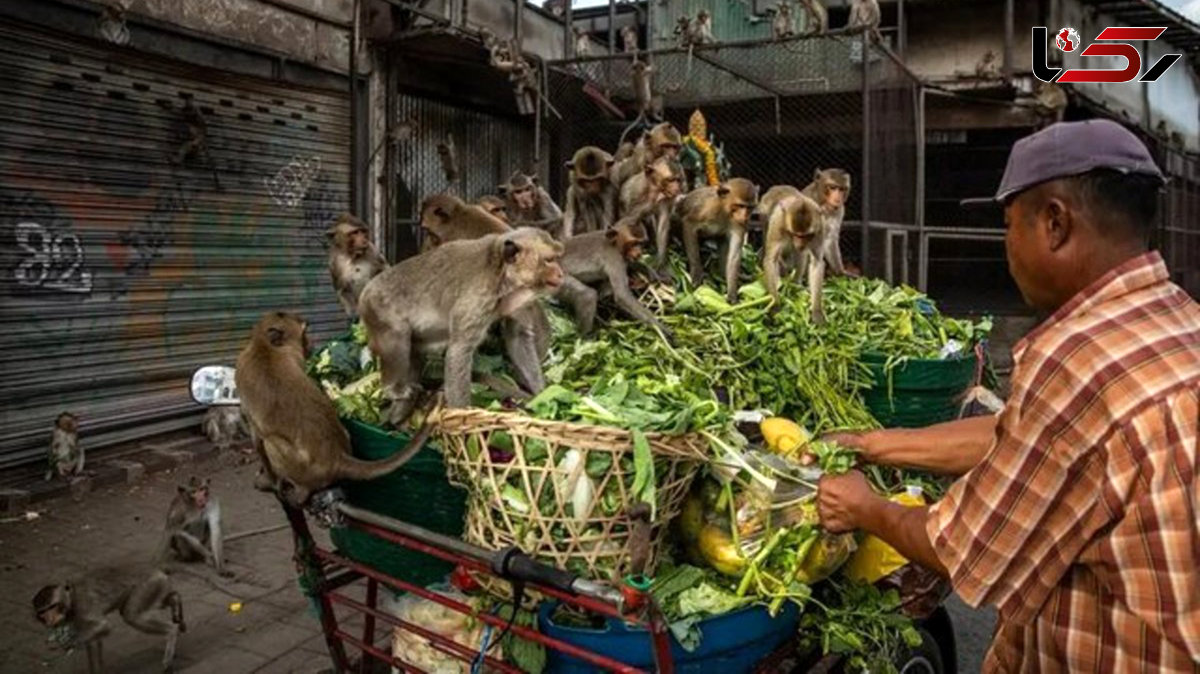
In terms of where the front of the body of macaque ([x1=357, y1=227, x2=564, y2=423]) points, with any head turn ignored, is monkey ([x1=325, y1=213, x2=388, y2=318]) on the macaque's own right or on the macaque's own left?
on the macaque's own left

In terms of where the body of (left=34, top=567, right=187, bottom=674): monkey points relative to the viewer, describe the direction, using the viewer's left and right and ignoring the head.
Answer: facing to the left of the viewer

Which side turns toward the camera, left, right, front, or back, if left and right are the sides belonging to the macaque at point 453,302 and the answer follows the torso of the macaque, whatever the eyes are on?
right

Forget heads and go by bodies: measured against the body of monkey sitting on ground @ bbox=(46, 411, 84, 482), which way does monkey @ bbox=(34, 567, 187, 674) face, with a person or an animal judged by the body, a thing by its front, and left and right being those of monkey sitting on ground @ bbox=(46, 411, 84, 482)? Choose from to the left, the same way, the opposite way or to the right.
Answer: to the right

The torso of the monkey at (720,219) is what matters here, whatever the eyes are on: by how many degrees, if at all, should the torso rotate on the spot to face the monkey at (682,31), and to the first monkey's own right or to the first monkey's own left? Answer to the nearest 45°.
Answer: approximately 135° to the first monkey's own left

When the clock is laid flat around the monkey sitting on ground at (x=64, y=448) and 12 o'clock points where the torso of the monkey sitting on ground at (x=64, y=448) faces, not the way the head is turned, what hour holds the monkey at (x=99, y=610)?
the monkey at (x=99, y=610) is roughly at 12 o'clock from the monkey sitting on ground at (x=64, y=448).

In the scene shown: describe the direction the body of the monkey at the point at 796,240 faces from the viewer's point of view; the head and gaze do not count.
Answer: toward the camera

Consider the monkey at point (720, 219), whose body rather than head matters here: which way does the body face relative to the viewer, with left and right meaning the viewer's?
facing the viewer and to the right of the viewer

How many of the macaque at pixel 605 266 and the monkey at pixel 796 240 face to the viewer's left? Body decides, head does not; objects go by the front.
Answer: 0

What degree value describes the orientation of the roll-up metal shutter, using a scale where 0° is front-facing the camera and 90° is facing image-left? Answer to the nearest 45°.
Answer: approximately 315°

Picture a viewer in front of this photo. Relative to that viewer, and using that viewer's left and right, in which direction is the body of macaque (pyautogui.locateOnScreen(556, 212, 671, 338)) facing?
facing to the right of the viewer

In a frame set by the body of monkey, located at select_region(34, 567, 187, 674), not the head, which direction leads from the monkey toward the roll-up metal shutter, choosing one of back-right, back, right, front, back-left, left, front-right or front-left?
right

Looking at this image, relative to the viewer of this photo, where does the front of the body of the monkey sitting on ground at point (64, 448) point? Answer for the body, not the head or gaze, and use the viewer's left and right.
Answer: facing the viewer
